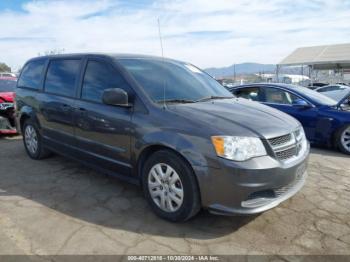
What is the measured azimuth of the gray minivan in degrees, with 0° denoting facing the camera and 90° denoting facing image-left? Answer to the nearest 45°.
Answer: approximately 315°

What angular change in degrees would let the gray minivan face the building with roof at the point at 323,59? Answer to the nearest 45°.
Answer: approximately 90° to its left

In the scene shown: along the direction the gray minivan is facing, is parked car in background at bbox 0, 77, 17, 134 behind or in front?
behind

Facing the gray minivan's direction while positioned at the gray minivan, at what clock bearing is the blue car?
The blue car is roughly at 9 o'clock from the gray minivan.
